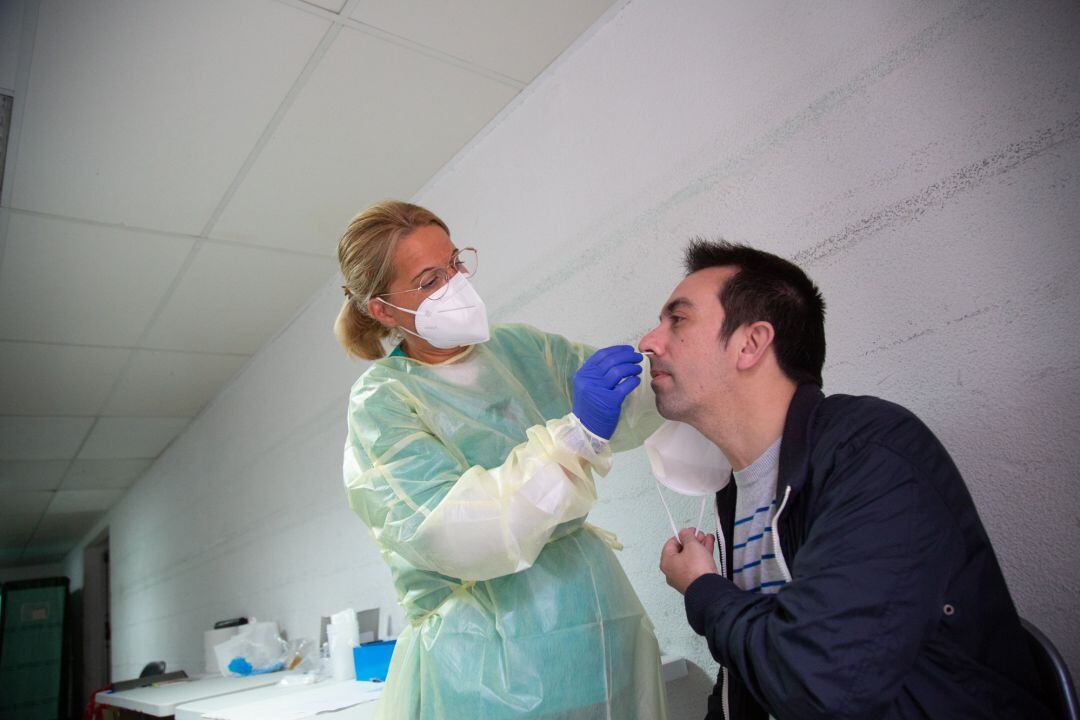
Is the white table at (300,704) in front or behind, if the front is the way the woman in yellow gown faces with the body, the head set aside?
behind

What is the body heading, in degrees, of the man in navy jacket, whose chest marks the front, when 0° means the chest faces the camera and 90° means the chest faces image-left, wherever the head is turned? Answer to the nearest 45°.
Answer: approximately 90°

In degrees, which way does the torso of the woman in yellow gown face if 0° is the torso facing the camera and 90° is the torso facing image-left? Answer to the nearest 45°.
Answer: approximately 315°

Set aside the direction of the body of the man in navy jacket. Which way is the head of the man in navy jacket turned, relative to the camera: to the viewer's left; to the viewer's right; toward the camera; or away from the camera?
to the viewer's left

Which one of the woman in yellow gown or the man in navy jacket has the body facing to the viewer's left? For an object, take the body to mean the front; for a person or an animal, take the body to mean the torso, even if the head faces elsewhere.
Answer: the man in navy jacket

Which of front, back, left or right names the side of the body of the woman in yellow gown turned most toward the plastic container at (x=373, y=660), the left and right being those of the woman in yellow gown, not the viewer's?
back

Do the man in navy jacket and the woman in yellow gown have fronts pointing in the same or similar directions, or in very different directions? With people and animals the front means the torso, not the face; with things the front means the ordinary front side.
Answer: very different directions

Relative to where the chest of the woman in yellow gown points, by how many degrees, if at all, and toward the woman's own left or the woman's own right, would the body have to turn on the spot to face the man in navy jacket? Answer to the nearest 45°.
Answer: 0° — they already face them

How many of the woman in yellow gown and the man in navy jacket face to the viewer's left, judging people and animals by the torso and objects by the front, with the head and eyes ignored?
1

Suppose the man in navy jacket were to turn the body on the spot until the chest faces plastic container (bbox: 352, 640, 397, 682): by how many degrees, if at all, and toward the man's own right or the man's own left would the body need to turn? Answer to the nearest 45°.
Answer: approximately 45° to the man's own right

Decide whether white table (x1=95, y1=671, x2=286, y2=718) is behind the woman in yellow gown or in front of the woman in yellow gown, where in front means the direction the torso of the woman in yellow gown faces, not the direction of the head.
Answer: behind
